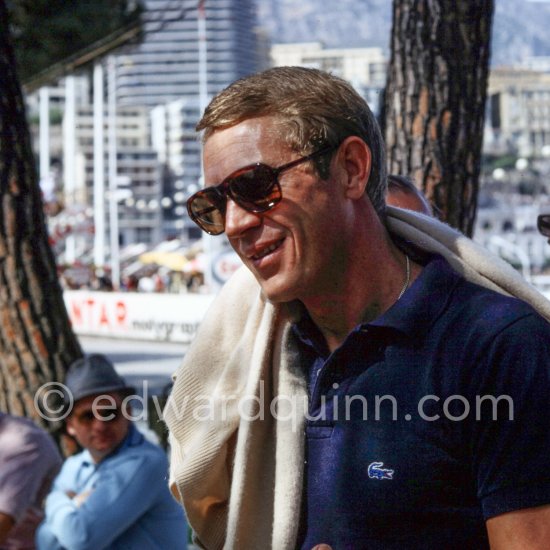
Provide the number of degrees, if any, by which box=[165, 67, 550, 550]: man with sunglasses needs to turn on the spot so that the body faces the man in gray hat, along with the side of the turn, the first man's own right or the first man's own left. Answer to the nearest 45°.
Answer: approximately 135° to the first man's own right

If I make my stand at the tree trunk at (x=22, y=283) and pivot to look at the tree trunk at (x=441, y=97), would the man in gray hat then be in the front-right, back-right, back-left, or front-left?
front-right

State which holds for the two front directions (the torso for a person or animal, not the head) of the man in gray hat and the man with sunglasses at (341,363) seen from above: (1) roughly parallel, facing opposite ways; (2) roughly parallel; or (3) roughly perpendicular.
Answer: roughly parallel

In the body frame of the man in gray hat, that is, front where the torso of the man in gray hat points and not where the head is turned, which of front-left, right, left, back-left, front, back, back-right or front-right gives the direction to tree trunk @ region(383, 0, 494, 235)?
back

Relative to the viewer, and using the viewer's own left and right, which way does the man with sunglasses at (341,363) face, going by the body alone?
facing the viewer and to the left of the viewer

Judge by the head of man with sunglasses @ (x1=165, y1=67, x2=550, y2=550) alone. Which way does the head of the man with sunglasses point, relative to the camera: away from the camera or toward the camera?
toward the camera
